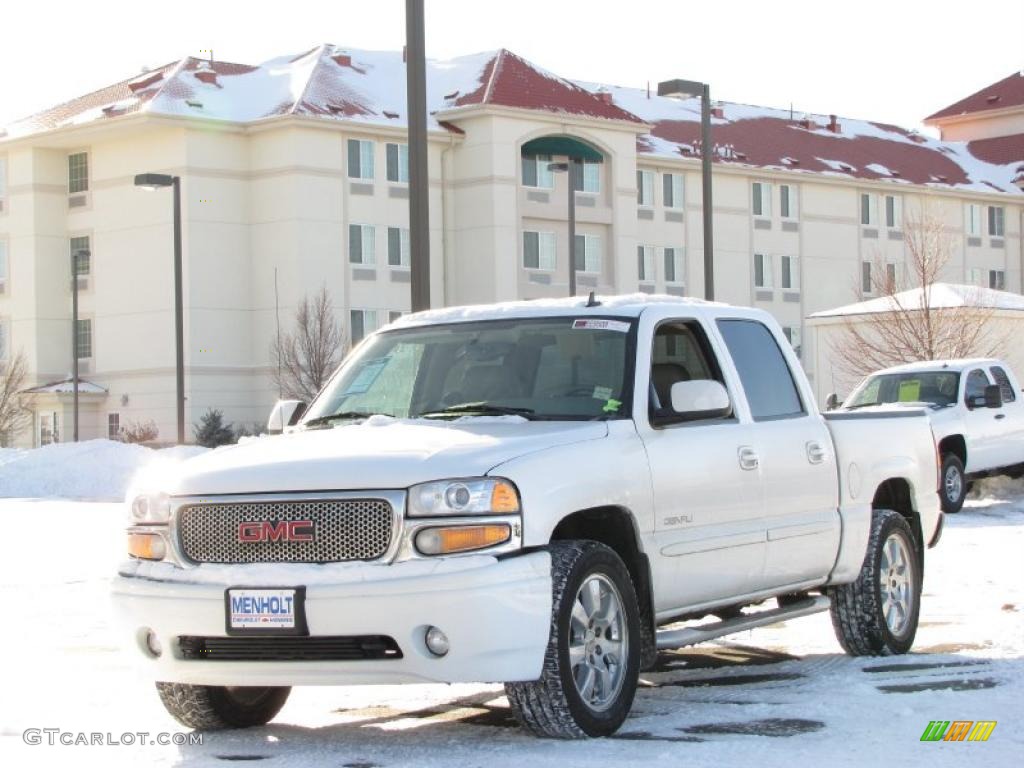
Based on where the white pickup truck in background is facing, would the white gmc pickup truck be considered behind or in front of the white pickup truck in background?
in front

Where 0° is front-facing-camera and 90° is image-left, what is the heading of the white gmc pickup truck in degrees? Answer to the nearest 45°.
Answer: approximately 45°

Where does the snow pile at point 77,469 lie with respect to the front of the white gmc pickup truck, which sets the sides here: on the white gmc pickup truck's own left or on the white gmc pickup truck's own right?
on the white gmc pickup truck's own right

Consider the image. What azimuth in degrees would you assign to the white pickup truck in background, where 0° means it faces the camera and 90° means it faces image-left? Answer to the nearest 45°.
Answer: approximately 45°

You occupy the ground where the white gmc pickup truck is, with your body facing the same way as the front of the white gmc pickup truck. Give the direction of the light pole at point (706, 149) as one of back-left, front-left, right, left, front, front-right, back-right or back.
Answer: back-right

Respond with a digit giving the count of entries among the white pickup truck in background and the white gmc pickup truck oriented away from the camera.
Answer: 0

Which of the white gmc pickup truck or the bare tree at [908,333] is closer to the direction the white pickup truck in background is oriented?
the white gmc pickup truck

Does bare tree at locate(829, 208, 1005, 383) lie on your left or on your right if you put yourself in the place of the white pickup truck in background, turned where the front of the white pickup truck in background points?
on your right

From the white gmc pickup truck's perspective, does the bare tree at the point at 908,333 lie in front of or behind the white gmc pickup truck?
behind

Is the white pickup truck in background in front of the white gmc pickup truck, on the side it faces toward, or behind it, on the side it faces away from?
behind
